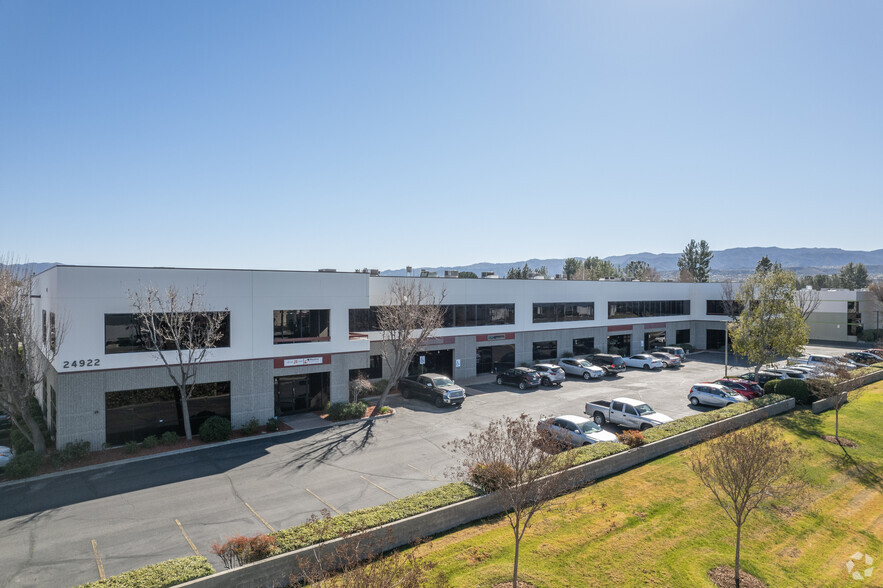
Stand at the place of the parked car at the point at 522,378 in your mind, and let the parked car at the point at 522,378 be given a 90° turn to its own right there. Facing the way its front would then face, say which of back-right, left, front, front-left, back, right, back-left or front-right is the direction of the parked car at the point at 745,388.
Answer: front-right

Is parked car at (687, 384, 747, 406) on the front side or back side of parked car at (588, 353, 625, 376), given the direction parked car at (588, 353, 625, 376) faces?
on the back side

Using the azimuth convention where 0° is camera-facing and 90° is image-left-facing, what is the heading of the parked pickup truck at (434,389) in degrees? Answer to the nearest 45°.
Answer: approximately 315°

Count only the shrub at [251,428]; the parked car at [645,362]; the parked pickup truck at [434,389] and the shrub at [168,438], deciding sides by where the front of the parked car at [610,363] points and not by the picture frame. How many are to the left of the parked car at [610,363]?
3

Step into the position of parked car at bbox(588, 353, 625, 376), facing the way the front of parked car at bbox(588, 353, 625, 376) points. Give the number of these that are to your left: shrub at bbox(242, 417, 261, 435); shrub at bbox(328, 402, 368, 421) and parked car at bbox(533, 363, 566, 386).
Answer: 3

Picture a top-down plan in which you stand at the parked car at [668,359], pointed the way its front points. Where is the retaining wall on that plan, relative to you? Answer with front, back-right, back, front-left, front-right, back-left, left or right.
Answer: back-left

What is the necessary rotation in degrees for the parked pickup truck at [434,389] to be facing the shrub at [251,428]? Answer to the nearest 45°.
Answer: approximately 90° to its right

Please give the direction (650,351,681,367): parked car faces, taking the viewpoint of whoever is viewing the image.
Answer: facing away from the viewer and to the left of the viewer

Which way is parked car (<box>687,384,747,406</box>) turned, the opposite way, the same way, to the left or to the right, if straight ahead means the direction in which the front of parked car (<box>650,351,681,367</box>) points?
the opposite way
